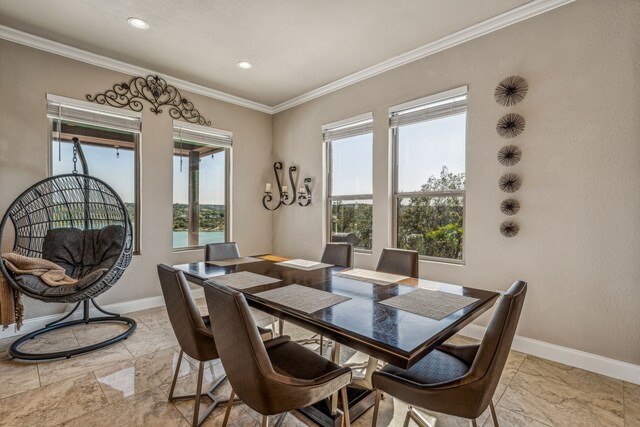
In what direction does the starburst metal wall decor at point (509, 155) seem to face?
toward the camera

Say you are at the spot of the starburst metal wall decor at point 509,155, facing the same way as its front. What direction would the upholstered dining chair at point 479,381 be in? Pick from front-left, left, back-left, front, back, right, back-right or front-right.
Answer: front

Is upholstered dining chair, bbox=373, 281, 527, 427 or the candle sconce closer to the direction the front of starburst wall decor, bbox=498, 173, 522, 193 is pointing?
the upholstered dining chair

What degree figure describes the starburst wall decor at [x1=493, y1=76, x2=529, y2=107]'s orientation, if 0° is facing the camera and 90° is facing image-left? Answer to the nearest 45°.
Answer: approximately 0°

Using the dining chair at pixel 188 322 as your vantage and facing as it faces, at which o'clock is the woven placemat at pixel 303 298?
The woven placemat is roughly at 2 o'clock from the dining chair.

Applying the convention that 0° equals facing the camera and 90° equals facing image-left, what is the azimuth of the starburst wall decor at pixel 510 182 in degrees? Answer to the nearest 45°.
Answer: approximately 0°

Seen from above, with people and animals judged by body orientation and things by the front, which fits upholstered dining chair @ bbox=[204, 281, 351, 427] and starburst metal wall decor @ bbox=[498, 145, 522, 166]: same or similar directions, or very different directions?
very different directions

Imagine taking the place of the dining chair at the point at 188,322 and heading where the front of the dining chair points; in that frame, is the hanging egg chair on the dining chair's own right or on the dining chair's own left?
on the dining chair's own left

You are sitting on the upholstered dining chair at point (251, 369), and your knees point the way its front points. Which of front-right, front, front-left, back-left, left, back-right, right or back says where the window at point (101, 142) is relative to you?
left

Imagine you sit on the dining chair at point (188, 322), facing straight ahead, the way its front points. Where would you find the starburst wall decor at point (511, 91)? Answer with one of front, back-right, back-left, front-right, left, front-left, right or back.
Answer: front-right

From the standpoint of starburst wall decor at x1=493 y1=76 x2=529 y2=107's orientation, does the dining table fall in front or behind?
in front

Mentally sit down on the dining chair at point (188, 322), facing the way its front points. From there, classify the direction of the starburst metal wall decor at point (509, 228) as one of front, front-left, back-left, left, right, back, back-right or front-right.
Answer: front-right

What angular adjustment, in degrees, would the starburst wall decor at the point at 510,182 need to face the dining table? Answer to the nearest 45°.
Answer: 0° — it already faces it

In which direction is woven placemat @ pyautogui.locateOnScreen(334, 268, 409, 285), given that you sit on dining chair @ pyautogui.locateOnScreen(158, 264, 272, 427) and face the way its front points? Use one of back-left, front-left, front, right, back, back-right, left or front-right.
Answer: front-right

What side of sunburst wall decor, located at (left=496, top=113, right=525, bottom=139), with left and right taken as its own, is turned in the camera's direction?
front

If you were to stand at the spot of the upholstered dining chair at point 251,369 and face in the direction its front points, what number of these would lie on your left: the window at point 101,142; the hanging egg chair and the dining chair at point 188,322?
3

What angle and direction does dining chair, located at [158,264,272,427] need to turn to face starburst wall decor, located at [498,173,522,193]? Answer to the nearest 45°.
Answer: approximately 45° to its right
